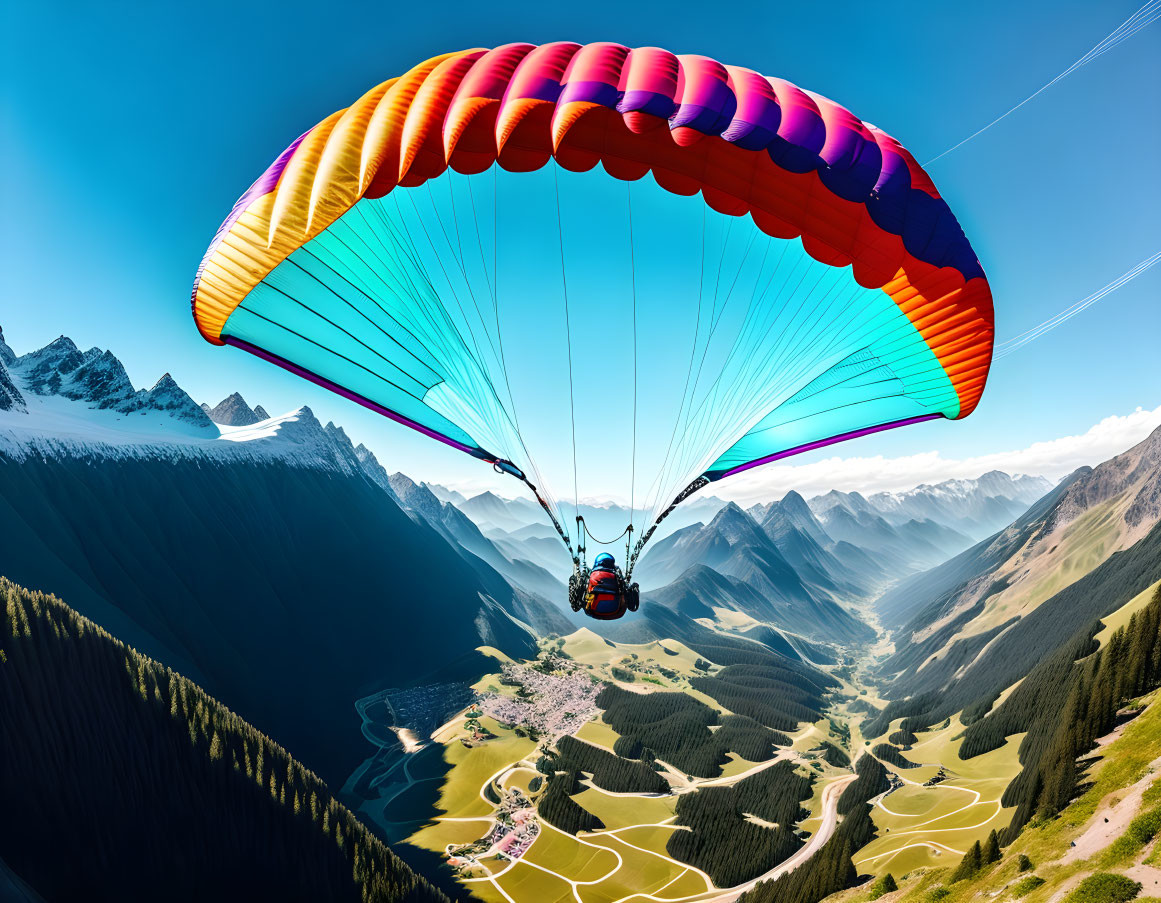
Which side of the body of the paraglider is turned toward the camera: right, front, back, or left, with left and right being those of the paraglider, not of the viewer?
back

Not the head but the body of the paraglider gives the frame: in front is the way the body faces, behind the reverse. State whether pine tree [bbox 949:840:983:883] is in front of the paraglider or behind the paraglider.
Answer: in front

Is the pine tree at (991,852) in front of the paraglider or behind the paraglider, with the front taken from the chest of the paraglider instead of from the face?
in front
